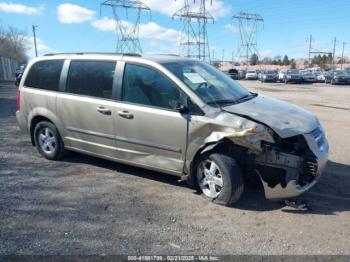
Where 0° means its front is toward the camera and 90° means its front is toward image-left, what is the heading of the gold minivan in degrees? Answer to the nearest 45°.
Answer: approximately 315°
